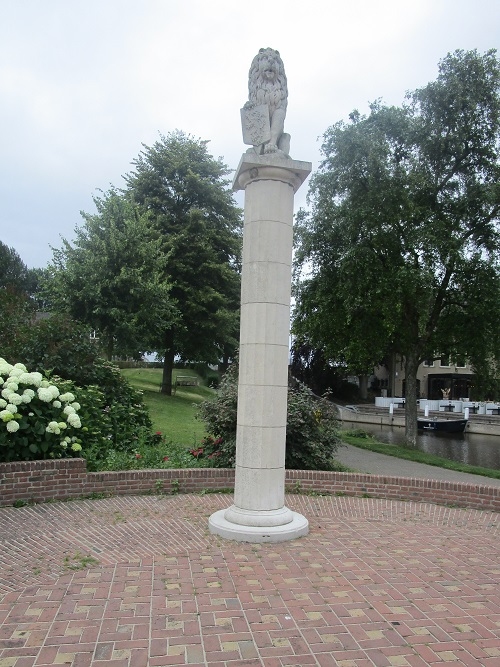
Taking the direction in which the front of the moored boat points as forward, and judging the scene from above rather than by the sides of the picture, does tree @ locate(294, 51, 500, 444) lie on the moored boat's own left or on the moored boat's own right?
on the moored boat's own right

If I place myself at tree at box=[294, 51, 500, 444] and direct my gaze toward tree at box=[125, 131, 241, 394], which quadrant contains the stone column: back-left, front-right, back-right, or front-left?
back-left

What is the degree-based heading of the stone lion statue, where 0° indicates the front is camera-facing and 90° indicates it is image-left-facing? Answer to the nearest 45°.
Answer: approximately 0°

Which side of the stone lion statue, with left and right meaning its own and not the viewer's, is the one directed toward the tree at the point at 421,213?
back

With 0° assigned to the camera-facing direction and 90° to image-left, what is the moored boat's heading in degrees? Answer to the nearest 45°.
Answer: approximately 270°

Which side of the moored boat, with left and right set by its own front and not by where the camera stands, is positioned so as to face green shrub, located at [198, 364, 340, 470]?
right

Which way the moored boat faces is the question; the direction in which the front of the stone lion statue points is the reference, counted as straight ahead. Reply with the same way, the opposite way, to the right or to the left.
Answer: to the left

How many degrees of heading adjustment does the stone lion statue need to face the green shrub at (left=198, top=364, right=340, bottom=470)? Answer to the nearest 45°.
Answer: approximately 180°

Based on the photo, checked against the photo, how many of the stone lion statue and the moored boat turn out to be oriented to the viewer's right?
1

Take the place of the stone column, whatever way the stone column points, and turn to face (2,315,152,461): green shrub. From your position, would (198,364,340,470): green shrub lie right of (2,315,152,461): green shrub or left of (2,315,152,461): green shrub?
right
